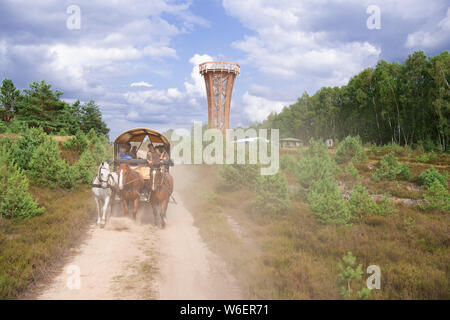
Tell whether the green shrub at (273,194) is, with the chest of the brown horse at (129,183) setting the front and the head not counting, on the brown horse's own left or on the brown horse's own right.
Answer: on the brown horse's own left

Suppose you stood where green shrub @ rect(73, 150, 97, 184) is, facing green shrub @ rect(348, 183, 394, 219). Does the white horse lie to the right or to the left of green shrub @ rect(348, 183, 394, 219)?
right

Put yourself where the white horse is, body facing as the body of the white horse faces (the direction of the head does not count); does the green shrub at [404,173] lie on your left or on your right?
on your left

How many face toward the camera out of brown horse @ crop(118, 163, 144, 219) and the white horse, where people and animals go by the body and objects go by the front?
2

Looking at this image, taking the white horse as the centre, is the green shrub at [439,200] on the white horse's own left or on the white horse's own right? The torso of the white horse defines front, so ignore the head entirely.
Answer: on the white horse's own left

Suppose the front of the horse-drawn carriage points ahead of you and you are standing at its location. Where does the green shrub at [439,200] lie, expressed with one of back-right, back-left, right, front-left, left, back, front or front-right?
left
